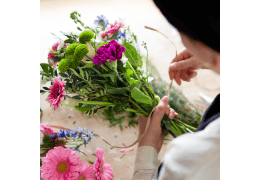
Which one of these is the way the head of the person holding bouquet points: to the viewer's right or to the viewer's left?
to the viewer's left

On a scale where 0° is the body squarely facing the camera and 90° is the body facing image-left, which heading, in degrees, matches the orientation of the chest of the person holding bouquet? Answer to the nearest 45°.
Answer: approximately 90°
